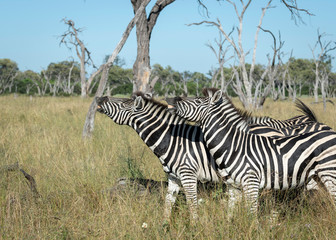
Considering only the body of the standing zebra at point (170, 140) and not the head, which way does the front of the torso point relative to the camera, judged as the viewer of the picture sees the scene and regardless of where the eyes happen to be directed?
to the viewer's left

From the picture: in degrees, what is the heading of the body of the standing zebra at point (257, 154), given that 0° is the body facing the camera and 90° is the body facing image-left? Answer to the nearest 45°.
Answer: approximately 90°

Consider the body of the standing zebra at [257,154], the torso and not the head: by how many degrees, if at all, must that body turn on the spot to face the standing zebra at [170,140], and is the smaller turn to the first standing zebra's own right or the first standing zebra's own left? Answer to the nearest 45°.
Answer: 0° — it already faces it

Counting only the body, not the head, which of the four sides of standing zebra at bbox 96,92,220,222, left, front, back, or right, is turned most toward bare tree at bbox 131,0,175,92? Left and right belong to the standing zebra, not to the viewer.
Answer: right

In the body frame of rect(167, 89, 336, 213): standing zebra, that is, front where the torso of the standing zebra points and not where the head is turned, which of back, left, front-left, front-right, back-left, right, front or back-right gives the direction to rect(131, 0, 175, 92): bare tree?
front-right

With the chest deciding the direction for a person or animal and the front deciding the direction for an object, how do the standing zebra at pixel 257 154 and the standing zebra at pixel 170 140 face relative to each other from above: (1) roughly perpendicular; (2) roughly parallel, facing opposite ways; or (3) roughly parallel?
roughly parallel

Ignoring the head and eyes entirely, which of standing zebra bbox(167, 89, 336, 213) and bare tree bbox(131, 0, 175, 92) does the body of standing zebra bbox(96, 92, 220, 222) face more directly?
the bare tree

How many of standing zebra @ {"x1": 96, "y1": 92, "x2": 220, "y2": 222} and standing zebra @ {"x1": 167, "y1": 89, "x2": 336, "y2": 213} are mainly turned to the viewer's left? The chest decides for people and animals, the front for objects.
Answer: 2

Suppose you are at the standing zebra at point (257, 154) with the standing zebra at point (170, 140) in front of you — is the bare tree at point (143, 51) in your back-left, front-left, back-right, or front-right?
front-right

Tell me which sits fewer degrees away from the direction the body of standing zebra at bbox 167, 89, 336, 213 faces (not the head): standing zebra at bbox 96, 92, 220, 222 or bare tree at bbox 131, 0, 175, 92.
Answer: the standing zebra
